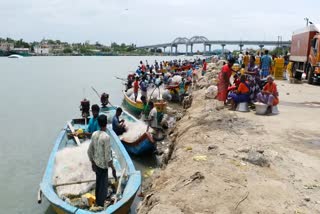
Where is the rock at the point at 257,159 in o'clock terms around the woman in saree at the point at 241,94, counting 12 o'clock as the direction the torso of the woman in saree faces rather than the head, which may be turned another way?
The rock is roughly at 9 o'clock from the woman in saree.

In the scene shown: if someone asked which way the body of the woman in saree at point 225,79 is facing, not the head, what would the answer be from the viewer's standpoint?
to the viewer's right

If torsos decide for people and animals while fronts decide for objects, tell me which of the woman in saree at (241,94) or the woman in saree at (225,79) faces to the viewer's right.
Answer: the woman in saree at (225,79)

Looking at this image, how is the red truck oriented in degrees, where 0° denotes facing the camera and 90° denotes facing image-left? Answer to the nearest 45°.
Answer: approximately 315°

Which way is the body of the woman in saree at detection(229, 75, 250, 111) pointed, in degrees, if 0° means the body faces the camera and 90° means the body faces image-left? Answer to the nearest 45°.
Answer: approximately 90°
